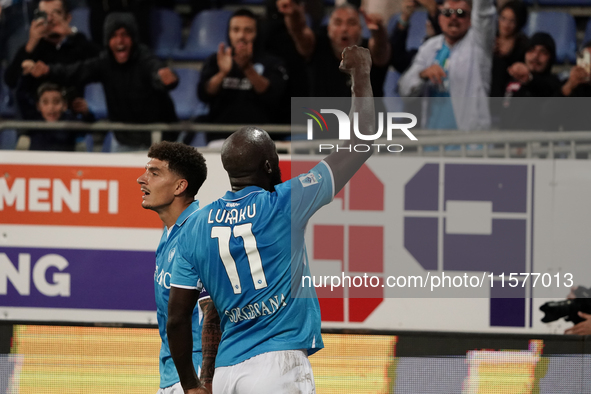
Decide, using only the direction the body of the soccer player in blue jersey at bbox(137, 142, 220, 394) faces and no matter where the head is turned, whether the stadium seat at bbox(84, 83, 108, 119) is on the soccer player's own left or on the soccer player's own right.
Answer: on the soccer player's own right

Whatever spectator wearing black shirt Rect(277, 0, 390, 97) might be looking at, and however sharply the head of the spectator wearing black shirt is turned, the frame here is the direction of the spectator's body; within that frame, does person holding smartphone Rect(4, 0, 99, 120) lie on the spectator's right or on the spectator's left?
on the spectator's right

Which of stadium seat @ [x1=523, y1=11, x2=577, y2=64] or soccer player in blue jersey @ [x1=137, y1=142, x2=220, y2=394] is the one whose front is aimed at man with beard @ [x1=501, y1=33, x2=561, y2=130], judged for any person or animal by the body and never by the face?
the stadium seat

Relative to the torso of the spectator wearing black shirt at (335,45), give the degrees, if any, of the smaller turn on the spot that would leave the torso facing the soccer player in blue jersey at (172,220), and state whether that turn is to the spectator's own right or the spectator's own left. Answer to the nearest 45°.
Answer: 0° — they already face them

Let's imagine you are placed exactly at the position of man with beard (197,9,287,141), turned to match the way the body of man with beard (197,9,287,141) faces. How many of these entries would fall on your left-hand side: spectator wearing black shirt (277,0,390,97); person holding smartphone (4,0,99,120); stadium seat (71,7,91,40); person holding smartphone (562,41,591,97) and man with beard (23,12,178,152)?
2

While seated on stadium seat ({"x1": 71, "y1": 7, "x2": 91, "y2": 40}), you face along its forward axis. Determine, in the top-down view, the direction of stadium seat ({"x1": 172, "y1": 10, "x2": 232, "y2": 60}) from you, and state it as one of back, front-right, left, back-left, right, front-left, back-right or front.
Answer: left

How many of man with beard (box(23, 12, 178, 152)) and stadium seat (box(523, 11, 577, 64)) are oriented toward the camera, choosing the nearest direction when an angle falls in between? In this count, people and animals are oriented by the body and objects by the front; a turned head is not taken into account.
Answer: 2

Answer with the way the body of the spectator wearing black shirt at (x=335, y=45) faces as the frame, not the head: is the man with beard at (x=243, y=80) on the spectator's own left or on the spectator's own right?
on the spectator's own right

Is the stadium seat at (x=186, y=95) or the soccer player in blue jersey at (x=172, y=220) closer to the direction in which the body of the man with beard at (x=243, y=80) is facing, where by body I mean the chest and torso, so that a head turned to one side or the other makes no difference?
the soccer player in blue jersey

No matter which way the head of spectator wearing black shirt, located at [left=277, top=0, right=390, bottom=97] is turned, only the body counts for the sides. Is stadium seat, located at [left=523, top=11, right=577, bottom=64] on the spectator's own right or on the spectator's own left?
on the spectator's own left

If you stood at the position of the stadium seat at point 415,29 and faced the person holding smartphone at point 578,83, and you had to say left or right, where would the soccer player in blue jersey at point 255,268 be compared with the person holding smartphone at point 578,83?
right

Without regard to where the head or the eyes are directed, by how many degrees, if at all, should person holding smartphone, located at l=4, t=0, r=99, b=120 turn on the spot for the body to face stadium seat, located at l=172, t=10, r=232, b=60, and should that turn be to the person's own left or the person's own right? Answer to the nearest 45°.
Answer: approximately 135° to the person's own left
